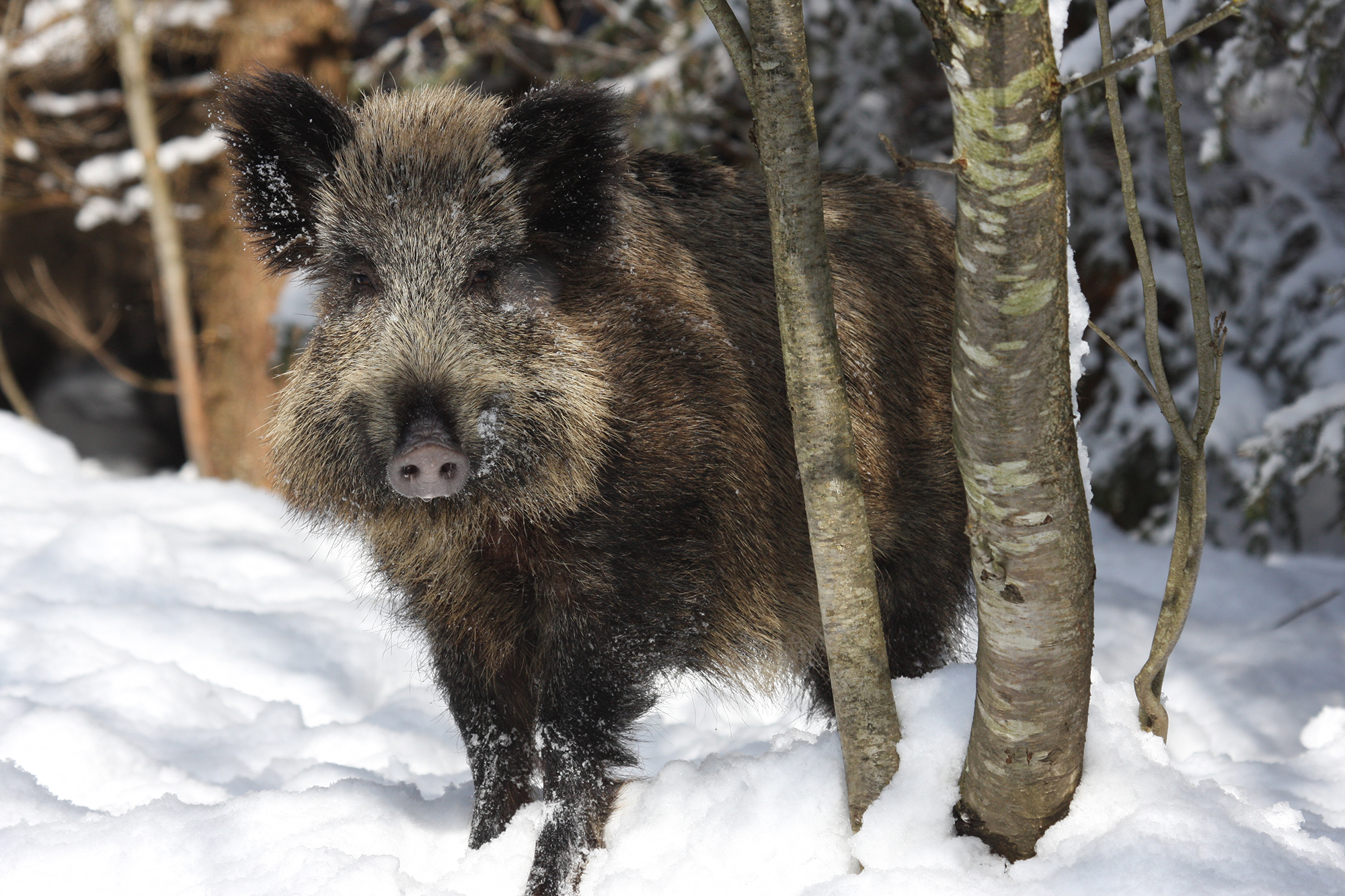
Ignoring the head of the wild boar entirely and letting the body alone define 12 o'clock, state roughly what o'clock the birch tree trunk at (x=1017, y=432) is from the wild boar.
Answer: The birch tree trunk is roughly at 9 o'clock from the wild boar.

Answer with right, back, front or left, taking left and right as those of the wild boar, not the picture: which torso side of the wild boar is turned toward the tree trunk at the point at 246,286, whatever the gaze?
right

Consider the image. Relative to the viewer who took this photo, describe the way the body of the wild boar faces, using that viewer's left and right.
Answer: facing the viewer and to the left of the viewer

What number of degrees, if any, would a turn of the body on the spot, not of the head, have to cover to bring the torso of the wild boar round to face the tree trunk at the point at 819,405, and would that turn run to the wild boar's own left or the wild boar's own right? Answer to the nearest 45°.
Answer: approximately 90° to the wild boar's own left
